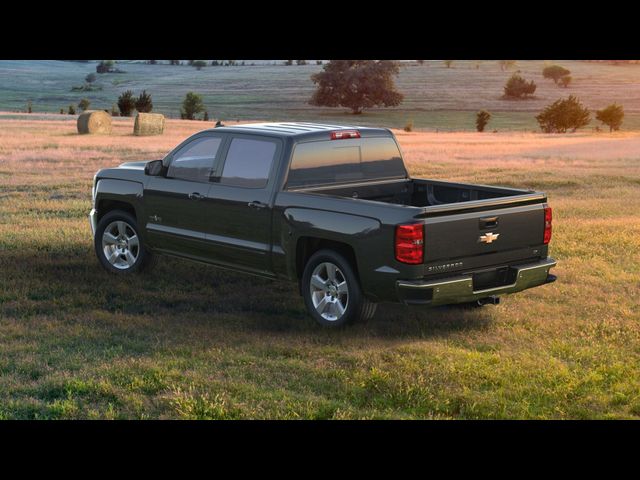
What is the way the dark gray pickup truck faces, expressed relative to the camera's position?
facing away from the viewer and to the left of the viewer

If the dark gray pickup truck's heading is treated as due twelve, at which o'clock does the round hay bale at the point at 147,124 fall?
The round hay bale is roughly at 1 o'clock from the dark gray pickup truck.

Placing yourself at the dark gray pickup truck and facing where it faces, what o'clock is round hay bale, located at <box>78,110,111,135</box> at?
The round hay bale is roughly at 1 o'clock from the dark gray pickup truck.
